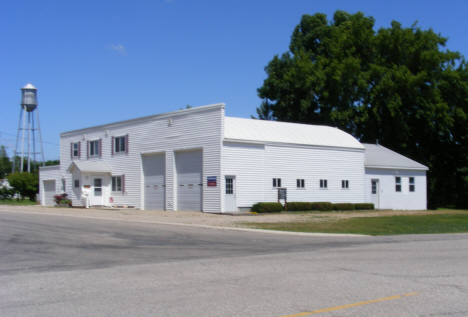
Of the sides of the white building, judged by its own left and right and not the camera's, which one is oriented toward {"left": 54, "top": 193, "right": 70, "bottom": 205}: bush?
right

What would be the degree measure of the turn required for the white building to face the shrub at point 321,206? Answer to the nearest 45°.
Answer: approximately 135° to its left

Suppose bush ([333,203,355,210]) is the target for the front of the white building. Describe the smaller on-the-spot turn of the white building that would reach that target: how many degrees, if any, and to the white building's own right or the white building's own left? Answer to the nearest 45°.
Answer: approximately 135° to the white building's own left

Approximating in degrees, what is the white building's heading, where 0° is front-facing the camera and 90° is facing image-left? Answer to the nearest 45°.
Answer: approximately 45°

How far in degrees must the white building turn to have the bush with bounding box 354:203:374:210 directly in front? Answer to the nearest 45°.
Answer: approximately 135° to its left
